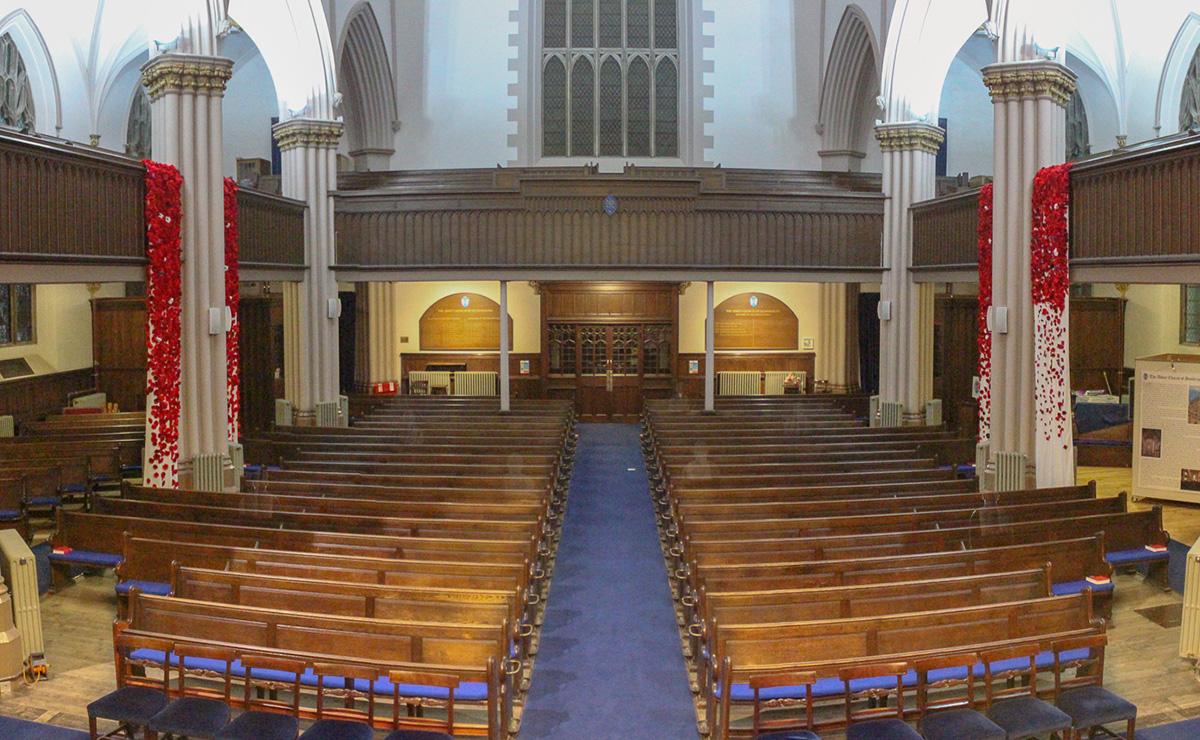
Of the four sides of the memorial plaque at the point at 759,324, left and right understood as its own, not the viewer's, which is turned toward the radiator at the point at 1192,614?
front

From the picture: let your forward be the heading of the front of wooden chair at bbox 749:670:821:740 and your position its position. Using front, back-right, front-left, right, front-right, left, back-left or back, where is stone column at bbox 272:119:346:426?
back-right

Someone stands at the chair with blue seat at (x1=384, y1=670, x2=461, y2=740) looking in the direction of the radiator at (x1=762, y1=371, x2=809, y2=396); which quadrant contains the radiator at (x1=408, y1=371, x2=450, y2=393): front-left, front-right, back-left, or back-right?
front-left

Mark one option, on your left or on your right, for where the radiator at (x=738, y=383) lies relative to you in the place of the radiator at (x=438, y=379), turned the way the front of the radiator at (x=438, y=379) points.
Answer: on your left

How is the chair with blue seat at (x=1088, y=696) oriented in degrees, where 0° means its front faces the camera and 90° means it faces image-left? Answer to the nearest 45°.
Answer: approximately 315°

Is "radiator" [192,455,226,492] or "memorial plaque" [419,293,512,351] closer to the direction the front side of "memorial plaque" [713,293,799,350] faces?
the radiator

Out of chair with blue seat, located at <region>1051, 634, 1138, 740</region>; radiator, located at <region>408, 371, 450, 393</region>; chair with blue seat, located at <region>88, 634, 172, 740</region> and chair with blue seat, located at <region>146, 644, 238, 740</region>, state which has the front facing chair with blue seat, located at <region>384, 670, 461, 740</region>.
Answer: the radiator

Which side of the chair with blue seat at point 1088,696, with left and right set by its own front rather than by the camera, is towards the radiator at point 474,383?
back

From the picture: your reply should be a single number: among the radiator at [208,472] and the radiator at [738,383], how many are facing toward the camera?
2

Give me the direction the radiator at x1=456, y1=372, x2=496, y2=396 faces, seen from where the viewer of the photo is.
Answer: facing the viewer

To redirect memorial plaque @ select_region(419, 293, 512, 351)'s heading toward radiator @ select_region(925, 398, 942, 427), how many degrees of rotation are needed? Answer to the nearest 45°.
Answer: approximately 45° to its left

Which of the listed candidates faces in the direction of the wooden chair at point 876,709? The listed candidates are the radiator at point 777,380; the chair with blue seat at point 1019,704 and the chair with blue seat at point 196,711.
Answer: the radiator

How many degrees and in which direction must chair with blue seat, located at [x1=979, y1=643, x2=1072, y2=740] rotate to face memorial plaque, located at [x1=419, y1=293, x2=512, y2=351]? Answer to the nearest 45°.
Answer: approximately 180°

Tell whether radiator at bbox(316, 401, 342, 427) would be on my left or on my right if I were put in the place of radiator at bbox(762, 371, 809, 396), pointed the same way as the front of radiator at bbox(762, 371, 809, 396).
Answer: on my right

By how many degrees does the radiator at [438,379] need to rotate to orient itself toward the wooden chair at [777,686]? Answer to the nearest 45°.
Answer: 0° — it already faces it

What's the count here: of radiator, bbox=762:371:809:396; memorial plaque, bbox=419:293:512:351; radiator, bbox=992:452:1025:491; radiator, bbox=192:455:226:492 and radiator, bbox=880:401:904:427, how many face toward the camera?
5

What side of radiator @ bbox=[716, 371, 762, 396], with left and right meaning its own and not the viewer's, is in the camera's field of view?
front

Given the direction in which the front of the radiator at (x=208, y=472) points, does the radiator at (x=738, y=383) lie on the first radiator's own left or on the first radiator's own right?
on the first radiator's own left

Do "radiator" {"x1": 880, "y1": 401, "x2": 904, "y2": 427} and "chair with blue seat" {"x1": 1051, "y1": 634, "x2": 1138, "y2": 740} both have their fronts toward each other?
no

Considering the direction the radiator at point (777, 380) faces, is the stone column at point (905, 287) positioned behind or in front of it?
in front

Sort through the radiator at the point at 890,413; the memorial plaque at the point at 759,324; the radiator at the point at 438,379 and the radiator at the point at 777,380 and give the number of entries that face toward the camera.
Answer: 4

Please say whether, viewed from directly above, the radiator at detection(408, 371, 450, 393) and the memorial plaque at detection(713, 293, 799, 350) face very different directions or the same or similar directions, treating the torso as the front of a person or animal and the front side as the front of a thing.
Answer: same or similar directions

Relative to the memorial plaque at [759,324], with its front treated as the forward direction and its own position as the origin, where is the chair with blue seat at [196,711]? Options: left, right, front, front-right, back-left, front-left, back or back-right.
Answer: front

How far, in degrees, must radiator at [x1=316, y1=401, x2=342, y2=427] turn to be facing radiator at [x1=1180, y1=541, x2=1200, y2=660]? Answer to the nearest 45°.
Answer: approximately 45° to its left

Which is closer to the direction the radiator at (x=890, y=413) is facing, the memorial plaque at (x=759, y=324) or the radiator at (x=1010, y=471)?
the radiator

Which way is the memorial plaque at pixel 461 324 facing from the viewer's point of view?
toward the camera
